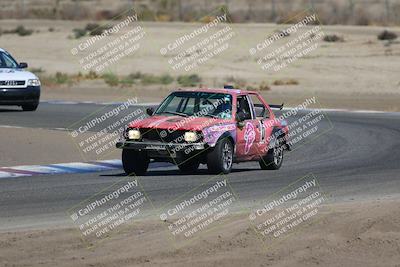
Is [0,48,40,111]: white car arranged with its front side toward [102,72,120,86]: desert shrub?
no

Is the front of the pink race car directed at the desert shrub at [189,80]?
no

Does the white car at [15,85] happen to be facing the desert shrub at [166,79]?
no

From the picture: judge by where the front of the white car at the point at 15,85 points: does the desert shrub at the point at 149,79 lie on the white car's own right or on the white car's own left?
on the white car's own left

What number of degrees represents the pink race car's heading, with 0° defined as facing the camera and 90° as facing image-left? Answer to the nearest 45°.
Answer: approximately 45°

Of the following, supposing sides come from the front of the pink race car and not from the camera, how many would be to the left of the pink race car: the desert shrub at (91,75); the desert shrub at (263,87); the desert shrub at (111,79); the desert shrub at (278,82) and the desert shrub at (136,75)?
0

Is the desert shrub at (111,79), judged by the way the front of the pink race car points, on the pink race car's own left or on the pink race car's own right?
on the pink race car's own right

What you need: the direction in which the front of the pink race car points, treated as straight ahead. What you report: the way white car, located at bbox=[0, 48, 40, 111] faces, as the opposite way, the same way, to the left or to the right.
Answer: to the left

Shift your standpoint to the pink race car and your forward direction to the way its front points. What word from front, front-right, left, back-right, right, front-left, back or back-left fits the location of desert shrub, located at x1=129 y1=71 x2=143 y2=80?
back-right

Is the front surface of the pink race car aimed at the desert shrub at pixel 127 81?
no

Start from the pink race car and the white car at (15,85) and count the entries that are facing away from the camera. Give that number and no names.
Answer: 0

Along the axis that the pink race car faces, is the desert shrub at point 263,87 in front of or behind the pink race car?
behind

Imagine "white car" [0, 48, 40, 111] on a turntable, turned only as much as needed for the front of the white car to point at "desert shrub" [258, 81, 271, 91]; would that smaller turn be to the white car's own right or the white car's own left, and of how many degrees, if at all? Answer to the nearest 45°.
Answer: approximately 90° to the white car's own left
